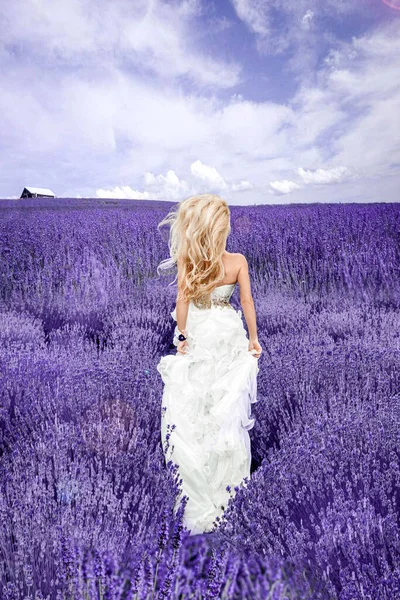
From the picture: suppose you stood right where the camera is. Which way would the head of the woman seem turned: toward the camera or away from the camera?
away from the camera

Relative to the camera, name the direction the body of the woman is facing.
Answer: away from the camera

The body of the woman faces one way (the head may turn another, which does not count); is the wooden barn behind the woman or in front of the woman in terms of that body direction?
in front
